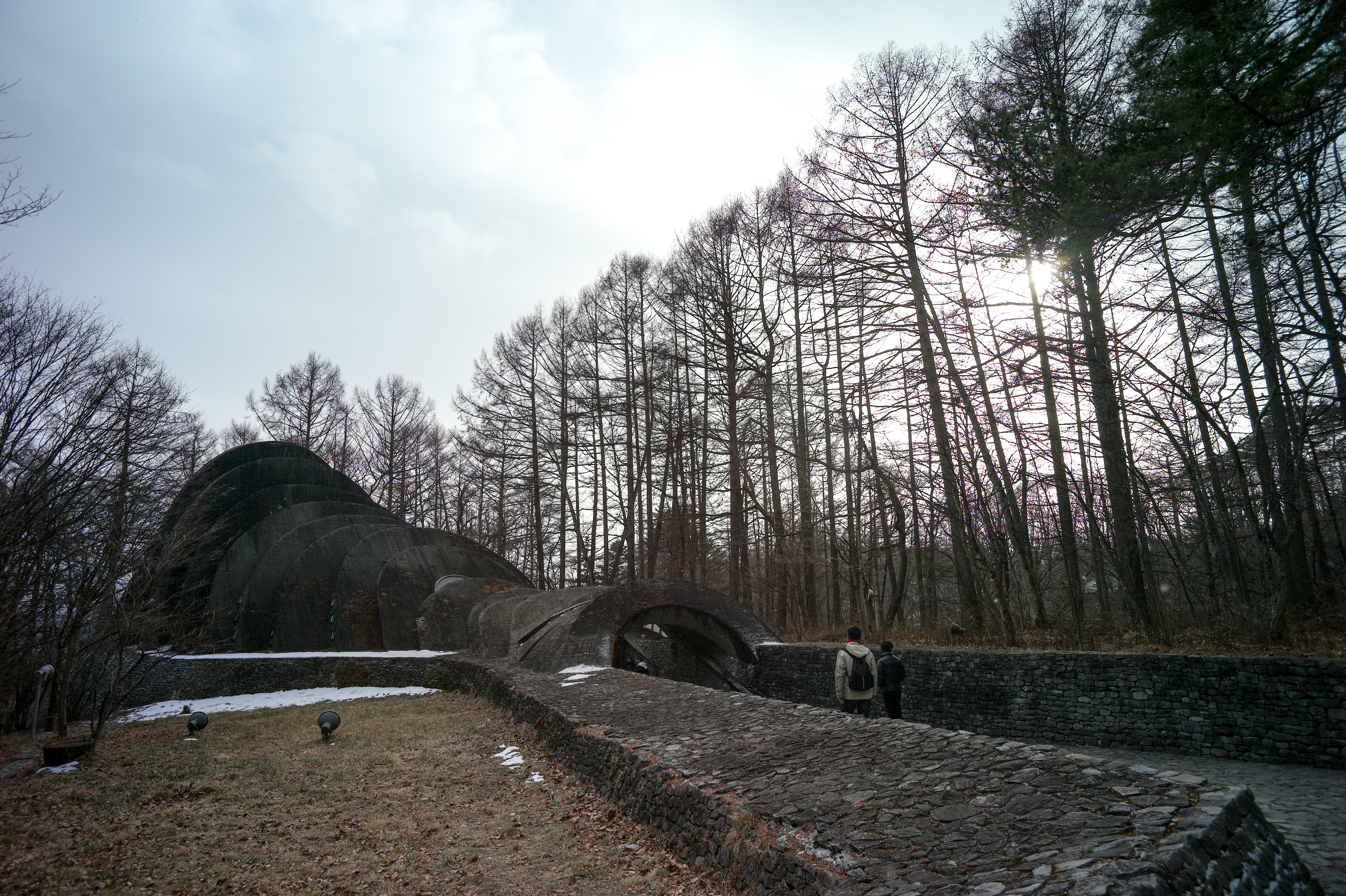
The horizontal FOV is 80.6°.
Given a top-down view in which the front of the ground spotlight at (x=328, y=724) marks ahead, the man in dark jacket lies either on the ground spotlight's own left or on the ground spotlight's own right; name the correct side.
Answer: on the ground spotlight's own right

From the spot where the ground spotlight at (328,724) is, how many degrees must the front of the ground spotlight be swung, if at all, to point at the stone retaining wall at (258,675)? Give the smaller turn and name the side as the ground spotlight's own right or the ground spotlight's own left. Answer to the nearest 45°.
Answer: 0° — it already faces it

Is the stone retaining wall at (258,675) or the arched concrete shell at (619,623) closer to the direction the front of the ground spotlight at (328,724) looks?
the stone retaining wall

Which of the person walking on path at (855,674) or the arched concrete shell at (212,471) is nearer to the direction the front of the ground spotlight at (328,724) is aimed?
the arched concrete shell

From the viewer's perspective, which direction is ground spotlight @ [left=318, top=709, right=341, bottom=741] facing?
away from the camera

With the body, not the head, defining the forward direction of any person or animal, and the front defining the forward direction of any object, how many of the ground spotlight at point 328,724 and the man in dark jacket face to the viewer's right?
0

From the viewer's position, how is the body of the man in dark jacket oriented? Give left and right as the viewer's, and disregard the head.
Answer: facing away from the viewer and to the left of the viewer

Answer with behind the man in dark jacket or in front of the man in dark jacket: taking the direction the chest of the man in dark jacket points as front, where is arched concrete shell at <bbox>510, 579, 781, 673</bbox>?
in front

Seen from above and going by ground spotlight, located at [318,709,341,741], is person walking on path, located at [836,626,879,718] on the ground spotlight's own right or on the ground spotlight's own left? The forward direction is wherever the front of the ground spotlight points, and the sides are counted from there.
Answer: on the ground spotlight's own right

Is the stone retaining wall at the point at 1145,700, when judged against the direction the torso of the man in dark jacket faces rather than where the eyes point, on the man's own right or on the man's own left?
on the man's own right

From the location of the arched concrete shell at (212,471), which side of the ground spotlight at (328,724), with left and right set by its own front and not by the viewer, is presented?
front

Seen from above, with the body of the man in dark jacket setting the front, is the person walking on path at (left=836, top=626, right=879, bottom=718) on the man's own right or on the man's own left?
on the man's own left
